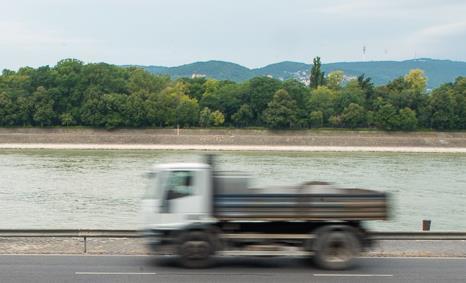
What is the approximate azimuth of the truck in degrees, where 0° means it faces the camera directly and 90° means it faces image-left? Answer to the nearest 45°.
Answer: approximately 90°
